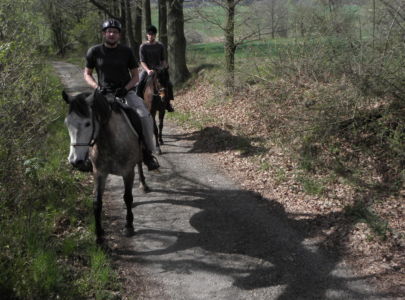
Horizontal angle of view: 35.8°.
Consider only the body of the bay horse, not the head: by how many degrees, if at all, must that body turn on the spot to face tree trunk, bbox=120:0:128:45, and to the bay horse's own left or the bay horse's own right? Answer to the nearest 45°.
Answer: approximately 180°

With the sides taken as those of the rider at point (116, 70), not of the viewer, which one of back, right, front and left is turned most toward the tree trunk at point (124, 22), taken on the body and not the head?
back

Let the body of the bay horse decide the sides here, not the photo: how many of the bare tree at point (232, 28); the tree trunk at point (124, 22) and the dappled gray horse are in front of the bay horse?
1

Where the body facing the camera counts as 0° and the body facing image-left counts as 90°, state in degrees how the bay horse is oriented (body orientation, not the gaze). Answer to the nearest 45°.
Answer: approximately 0°

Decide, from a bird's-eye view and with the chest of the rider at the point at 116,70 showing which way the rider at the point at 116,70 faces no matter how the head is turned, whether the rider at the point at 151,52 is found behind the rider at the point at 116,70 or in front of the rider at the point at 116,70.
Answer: behind

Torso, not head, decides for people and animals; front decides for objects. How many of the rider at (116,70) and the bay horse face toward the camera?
2

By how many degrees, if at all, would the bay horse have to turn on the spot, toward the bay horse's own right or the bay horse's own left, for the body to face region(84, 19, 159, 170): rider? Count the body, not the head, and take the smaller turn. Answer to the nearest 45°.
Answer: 0° — it already faces them
